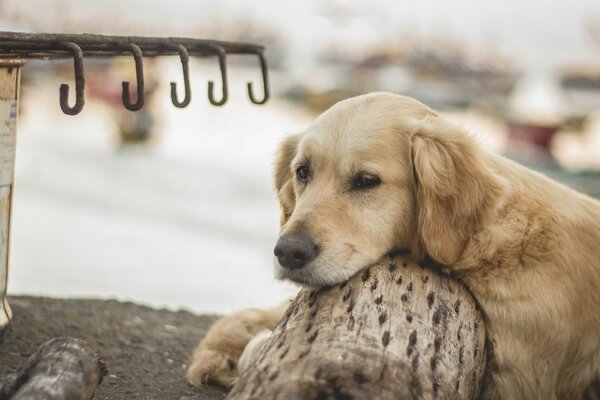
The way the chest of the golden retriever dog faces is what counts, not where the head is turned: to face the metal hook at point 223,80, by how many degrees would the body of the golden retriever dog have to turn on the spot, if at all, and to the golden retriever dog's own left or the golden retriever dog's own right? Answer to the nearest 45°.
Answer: approximately 90° to the golden retriever dog's own right

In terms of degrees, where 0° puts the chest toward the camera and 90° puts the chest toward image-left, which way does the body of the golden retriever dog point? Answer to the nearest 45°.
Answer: approximately 45°

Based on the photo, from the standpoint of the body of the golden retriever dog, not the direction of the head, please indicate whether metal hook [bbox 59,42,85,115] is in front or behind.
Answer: in front

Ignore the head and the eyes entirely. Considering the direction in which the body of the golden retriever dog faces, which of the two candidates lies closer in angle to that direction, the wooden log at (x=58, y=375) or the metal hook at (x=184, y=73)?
the wooden log

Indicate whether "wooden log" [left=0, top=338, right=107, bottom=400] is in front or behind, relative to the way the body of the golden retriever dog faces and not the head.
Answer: in front

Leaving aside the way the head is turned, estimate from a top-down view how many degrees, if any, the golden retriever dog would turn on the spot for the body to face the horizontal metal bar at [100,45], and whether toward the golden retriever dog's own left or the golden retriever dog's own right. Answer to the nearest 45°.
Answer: approximately 45° to the golden retriever dog's own right

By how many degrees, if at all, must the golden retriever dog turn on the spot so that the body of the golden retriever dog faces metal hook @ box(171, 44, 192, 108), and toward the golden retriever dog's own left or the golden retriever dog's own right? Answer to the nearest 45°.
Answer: approximately 45° to the golden retriever dog's own right

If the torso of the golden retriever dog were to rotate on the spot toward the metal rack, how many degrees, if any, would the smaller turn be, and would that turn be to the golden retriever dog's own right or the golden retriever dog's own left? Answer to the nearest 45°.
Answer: approximately 45° to the golden retriever dog's own right

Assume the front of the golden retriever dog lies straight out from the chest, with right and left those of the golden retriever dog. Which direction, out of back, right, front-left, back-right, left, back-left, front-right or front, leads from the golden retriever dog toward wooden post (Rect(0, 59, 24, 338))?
front-right
